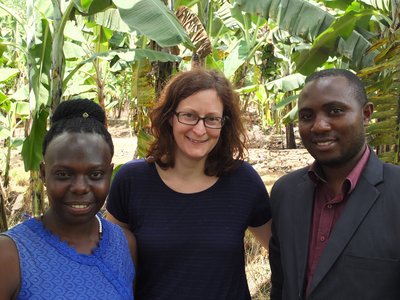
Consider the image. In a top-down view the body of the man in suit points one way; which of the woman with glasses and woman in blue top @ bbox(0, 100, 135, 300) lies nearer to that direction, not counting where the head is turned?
the woman in blue top

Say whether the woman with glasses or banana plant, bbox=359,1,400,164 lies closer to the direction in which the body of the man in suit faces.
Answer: the woman with glasses

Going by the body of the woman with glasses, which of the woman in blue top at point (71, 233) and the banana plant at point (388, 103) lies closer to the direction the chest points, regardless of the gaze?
the woman in blue top

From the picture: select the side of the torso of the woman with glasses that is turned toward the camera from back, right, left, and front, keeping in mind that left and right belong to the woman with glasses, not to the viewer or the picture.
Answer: front

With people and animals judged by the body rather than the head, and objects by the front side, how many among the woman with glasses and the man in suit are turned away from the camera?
0

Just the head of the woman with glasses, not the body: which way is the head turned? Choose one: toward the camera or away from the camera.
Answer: toward the camera

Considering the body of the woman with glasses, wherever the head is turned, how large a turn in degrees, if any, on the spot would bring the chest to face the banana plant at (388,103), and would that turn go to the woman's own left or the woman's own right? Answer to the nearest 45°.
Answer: approximately 135° to the woman's own left

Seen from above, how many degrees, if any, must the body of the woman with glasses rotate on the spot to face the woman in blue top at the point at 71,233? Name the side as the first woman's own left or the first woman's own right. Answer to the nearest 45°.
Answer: approximately 45° to the first woman's own right

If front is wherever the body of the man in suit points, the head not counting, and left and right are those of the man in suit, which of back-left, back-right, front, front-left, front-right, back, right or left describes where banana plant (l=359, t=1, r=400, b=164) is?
back-right

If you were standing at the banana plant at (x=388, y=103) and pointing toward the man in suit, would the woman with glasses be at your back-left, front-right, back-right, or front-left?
front-right

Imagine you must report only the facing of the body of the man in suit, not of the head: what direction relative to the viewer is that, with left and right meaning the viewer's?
facing the viewer and to the left of the viewer

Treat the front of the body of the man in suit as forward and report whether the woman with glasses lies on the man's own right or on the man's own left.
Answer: on the man's own right

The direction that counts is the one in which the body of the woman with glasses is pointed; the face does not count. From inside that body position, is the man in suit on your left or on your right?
on your left

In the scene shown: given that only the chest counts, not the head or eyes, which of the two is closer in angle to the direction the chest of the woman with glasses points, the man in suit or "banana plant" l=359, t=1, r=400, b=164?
the man in suit

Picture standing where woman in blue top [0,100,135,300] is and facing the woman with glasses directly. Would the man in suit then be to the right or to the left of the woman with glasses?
right

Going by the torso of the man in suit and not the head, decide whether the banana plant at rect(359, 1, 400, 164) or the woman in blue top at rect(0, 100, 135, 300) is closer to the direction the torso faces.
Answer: the woman in blue top
